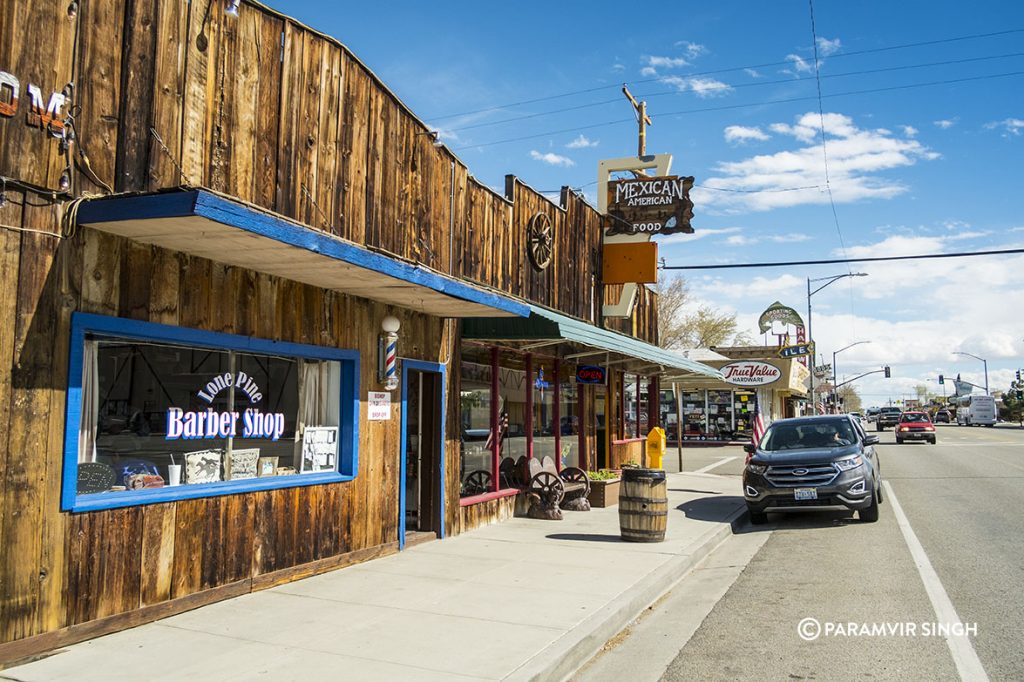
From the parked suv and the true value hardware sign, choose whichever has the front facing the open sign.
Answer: the true value hardware sign

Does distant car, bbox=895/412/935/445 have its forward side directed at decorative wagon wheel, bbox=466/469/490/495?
yes

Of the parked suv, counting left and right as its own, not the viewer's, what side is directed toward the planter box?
right

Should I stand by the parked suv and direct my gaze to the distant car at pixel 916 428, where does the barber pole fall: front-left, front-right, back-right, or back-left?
back-left

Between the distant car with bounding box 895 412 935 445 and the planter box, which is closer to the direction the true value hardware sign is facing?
the planter box

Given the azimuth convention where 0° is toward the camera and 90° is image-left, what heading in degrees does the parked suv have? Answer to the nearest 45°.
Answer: approximately 0°

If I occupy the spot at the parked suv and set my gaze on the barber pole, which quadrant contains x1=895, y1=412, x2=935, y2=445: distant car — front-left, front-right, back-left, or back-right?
back-right

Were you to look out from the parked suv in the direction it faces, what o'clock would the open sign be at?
The open sign is roughly at 4 o'clock from the parked suv.

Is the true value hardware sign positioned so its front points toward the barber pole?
yes

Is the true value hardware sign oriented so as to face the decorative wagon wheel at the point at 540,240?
yes
